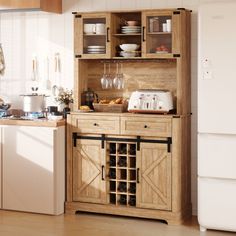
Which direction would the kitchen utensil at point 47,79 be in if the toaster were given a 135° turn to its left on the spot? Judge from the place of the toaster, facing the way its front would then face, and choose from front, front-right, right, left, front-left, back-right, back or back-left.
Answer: left

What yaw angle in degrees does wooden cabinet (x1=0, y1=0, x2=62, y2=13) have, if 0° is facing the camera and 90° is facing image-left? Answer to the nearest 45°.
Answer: approximately 0°

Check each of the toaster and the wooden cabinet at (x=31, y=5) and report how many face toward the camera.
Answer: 2

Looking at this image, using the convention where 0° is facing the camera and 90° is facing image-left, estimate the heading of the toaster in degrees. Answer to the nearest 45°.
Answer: approximately 0°

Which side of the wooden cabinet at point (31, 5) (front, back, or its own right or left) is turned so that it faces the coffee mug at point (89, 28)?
left

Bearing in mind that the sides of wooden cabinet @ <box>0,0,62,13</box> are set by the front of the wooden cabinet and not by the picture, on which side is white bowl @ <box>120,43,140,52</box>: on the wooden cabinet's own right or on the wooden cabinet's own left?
on the wooden cabinet's own left

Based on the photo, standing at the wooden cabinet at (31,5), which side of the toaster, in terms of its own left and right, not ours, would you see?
right
